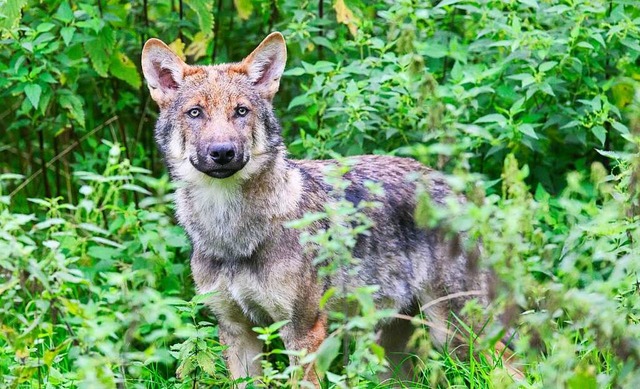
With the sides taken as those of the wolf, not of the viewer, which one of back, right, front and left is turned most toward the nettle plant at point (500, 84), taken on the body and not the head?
back

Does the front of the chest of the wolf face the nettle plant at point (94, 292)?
yes

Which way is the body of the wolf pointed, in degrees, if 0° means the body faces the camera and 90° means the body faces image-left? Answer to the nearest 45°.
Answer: approximately 45°
